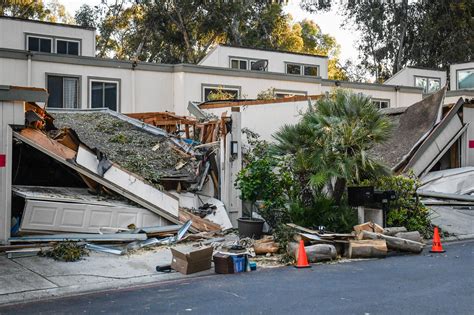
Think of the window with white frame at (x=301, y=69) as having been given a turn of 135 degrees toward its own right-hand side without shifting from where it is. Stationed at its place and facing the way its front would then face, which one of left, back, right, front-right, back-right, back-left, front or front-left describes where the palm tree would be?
back-left

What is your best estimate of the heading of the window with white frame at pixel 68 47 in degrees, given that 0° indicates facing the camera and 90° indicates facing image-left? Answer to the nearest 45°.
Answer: approximately 0°

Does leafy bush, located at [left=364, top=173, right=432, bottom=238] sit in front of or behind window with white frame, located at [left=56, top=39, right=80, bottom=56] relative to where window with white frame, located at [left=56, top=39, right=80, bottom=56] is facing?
in front

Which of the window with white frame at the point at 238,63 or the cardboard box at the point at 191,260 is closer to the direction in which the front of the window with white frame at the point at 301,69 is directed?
the cardboard box

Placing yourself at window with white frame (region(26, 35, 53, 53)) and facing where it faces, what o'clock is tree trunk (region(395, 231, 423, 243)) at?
The tree trunk is roughly at 11 o'clock from the window with white frame.

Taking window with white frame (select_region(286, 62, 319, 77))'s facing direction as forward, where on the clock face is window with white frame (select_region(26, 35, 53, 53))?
window with white frame (select_region(26, 35, 53, 53)) is roughly at 2 o'clock from window with white frame (select_region(286, 62, 319, 77)).

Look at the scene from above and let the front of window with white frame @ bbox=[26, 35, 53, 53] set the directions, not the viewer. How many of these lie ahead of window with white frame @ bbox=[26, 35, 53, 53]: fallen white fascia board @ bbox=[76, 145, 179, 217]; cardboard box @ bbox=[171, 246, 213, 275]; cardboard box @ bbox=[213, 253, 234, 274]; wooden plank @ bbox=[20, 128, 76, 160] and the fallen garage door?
5

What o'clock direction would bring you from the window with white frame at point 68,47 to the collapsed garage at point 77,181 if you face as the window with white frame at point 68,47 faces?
The collapsed garage is roughly at 12 o'clock from the window with white frame.

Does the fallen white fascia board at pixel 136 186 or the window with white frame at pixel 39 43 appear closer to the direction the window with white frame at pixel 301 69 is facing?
the fallen white fascia board
